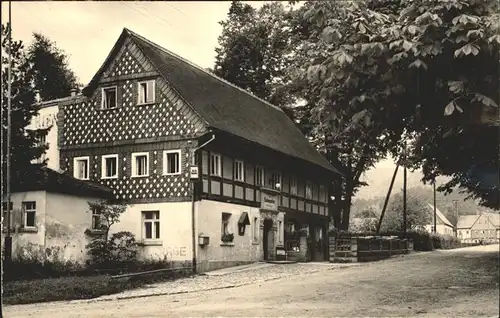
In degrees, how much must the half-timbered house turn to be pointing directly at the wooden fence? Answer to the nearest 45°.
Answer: approximately 45° to its left

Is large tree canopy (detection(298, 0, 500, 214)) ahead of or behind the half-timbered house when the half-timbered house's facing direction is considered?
ahead

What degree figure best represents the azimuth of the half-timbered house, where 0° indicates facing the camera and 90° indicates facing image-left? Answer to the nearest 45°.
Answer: approximately 315°

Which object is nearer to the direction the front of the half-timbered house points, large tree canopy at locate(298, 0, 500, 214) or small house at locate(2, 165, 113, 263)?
the large tree canopy

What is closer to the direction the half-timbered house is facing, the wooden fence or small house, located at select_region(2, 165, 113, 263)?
the wooden fence

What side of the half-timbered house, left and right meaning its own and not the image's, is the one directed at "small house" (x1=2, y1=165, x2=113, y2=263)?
right
